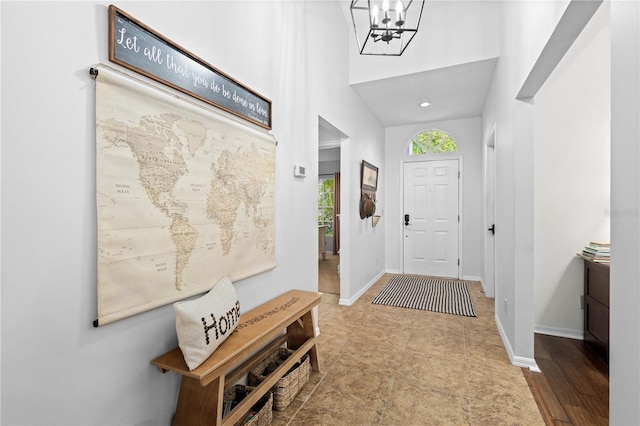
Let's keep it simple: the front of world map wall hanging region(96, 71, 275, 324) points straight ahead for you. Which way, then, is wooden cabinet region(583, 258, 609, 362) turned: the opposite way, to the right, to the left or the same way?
the opposite way

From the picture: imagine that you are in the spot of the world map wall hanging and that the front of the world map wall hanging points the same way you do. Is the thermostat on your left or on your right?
on your left

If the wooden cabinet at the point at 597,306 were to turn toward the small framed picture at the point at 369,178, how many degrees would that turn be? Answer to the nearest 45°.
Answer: approximately 45° to its right

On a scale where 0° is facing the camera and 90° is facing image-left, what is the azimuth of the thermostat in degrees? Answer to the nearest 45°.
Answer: approximately 315°

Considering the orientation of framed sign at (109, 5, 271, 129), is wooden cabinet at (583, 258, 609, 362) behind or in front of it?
in front

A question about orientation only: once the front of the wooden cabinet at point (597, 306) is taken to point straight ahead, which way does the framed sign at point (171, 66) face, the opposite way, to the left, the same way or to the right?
the opposite way

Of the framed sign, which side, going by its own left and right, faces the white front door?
left

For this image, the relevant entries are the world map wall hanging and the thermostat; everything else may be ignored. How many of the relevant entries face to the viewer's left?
0

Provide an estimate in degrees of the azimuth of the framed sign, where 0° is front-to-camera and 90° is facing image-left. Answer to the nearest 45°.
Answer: approximately 315°
